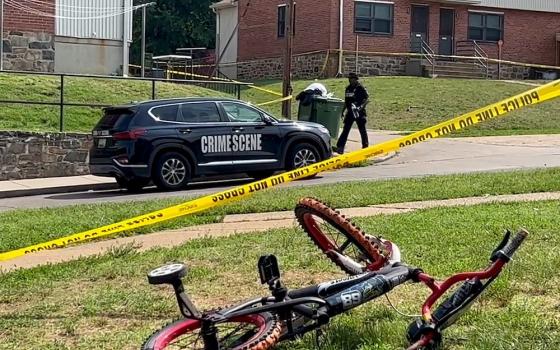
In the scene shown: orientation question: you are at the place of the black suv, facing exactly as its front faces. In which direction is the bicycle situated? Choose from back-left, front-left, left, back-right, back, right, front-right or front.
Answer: back-right

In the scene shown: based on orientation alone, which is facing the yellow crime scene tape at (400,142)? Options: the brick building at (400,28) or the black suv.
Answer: the brick building

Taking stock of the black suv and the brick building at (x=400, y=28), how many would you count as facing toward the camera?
1

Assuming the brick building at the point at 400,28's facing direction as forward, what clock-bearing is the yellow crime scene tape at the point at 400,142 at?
The yellow crime scene tape is roughly at 12 o'clock from the brick building.

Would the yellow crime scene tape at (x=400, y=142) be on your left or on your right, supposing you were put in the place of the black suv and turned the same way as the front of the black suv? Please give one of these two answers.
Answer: on your right

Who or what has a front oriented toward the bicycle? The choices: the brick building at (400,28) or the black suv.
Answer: the brick building

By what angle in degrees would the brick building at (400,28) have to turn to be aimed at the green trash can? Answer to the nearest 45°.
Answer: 0° — it already faces it

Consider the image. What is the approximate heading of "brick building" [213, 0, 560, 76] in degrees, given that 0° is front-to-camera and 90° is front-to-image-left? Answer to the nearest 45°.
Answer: approximately 0°

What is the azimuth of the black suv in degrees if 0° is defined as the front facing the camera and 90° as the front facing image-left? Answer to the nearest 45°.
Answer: approximately 225°
